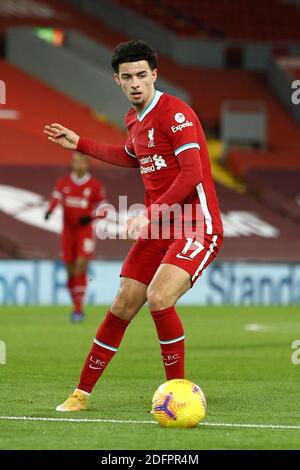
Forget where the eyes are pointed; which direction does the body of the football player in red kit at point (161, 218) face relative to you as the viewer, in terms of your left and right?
facing the viewer and to the left of the viewer

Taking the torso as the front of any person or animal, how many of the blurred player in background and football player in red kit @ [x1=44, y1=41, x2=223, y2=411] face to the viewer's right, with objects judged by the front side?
0

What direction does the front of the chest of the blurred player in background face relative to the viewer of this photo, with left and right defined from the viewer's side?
facing the viewer

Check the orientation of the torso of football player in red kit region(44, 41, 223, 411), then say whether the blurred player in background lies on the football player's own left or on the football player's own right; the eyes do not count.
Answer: on the football player's own right

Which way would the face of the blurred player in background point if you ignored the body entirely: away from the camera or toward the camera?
toward the camera

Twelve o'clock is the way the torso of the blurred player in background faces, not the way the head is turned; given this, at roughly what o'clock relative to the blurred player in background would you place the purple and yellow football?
The purple and yellow football is roughly at 12 o'clock from the blurred player in background.

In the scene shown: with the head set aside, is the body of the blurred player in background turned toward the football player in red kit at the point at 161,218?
yes
